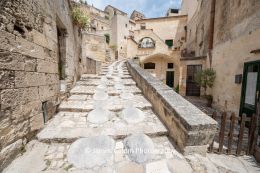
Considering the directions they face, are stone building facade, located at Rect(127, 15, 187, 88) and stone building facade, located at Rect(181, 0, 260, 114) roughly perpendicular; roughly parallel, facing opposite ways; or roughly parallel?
roughly perpendicular

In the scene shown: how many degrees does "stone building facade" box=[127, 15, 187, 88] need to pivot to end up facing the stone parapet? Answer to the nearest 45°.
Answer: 0° — it already faces it

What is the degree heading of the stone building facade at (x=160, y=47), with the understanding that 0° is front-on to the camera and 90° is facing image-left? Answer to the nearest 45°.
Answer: approximately 0°

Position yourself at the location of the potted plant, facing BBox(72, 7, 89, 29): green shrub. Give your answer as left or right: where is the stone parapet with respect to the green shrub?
left
